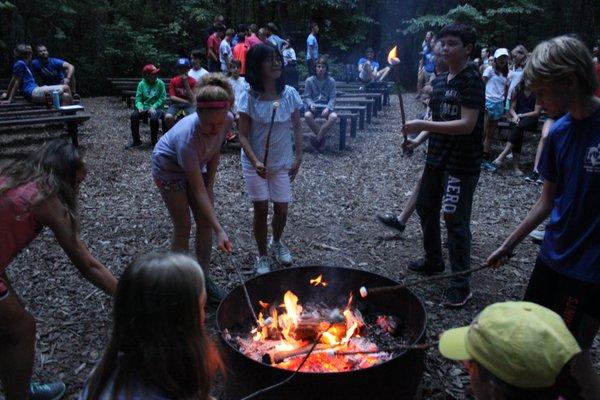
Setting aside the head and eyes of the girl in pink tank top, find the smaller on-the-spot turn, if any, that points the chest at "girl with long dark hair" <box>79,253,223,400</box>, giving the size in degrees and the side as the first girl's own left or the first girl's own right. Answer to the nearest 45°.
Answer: approximately 90° to the first girl's own right

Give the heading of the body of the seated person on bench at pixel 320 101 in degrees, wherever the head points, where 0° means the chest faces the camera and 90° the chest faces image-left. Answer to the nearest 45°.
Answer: approximately 0°

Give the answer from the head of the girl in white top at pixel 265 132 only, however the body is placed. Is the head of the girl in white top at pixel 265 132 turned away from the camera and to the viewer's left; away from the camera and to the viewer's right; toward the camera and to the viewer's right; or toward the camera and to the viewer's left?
toward the camera and to the viewer's right

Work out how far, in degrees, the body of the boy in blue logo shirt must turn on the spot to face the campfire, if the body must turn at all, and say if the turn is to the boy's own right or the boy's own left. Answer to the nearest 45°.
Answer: approximately 45° to the boy's own right

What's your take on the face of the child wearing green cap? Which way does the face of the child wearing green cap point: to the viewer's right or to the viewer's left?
to the viewer's left

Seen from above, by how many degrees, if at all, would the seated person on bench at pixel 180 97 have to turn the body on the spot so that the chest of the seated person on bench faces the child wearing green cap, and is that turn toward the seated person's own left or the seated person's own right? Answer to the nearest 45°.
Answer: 0° — they already face them

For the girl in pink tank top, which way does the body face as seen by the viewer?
to the viewer's right

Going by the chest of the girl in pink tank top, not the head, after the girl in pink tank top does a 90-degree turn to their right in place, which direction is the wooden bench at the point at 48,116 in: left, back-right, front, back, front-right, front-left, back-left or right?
back
